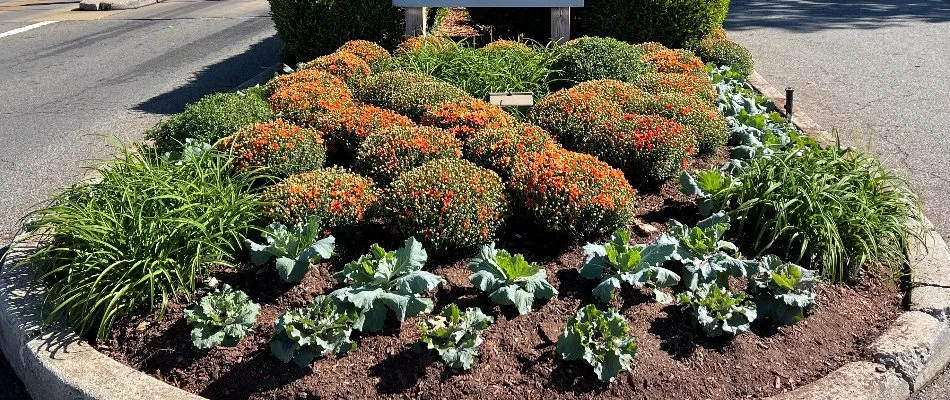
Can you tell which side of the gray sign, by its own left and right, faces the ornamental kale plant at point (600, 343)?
front

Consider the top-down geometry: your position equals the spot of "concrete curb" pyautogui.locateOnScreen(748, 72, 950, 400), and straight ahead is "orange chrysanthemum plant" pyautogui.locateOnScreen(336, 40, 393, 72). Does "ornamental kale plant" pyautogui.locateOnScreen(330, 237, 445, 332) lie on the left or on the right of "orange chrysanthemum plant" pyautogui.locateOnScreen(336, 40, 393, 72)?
left

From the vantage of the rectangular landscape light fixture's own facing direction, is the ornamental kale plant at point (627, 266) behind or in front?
behind

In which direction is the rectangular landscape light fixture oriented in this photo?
toward the camera

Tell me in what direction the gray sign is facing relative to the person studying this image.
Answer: facing the viewer

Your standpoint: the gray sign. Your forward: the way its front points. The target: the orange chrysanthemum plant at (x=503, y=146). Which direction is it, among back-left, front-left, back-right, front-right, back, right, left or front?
front

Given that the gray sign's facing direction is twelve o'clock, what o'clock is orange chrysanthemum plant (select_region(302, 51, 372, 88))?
The orange chrysanthemum plant is roughly at 1 o'clock from the gray sign.

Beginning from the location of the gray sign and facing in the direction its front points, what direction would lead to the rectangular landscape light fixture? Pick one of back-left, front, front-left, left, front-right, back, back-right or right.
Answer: front

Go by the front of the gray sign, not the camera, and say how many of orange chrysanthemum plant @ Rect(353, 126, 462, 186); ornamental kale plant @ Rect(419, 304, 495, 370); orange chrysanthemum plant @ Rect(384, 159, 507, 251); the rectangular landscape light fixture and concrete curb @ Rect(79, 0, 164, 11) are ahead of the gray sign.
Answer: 4

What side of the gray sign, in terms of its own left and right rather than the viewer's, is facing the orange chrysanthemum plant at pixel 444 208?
front

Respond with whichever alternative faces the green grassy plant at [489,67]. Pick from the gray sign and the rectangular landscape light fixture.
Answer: the gray sign

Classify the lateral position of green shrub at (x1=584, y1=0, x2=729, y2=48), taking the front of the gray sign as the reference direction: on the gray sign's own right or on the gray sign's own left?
on the gray sign's own left

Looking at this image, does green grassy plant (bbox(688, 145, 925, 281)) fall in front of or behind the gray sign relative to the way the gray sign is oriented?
in front
